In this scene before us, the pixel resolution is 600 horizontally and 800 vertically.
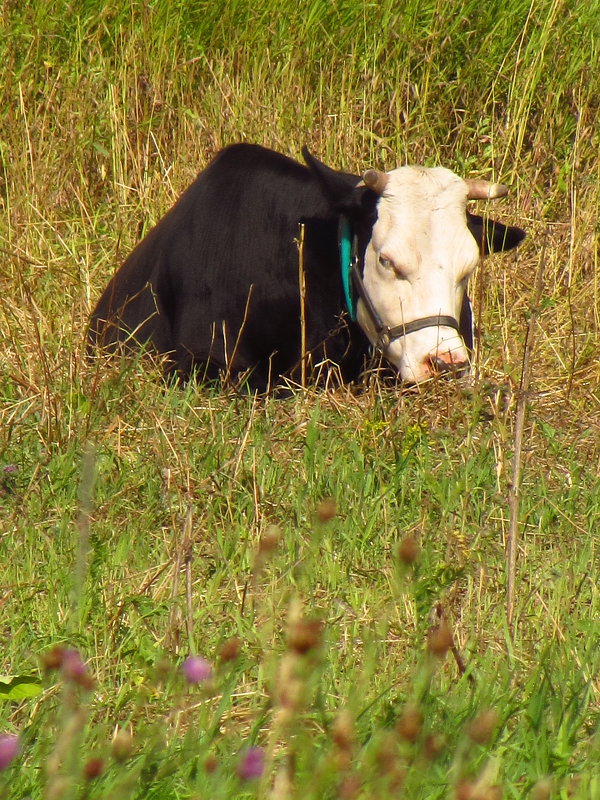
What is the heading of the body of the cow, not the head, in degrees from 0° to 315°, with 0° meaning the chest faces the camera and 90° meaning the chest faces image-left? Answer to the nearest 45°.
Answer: approximately 315°
